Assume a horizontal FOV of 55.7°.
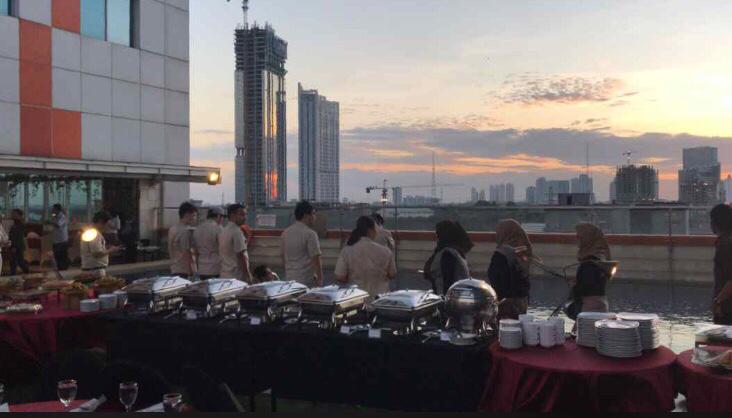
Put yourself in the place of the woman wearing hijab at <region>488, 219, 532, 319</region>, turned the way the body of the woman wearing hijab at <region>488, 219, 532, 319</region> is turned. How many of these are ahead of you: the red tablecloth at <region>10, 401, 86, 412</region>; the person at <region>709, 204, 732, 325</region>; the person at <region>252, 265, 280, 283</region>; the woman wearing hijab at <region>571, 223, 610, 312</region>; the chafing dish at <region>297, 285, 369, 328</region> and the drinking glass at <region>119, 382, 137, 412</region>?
2

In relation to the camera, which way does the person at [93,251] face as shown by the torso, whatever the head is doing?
to the viewer's right

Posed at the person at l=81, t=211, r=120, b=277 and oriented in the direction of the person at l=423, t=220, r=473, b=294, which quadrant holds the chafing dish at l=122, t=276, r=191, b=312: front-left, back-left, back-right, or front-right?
front-right

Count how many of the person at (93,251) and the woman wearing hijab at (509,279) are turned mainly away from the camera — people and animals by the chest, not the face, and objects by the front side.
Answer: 0
